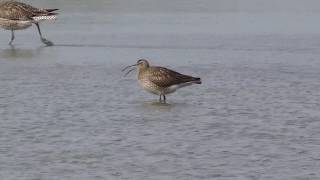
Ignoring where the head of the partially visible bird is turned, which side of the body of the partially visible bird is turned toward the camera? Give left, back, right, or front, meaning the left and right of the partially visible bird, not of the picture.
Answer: left
